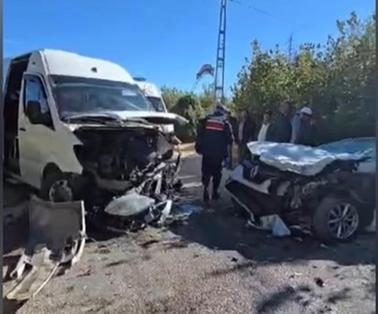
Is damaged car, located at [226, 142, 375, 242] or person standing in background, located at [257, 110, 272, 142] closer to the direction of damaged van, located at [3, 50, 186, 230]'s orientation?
the damaged car

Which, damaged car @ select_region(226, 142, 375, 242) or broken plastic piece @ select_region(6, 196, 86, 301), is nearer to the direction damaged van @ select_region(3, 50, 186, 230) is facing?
the damaged car

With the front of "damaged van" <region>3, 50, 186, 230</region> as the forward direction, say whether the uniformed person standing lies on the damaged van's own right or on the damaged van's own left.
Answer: on the damaged van's own left

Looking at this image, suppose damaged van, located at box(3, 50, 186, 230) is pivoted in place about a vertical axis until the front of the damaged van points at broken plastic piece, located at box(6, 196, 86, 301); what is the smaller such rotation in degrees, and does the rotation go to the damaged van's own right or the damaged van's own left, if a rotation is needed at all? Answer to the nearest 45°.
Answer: approximately 45° to the damaged van's own right

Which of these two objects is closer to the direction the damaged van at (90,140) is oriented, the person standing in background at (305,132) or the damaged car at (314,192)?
the damaged car

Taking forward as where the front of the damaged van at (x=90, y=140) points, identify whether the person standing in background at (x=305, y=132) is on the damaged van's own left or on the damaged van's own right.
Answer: on the damaged van's own left

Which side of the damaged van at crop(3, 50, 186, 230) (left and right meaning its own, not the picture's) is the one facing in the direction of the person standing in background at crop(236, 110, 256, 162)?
left

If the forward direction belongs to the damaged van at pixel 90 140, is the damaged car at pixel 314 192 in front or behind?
in front

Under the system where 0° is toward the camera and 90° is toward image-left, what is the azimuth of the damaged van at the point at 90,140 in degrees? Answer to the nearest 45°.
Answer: approximately 315°

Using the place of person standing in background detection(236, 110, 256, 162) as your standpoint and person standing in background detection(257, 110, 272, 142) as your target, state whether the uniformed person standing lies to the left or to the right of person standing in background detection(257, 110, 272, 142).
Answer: right
